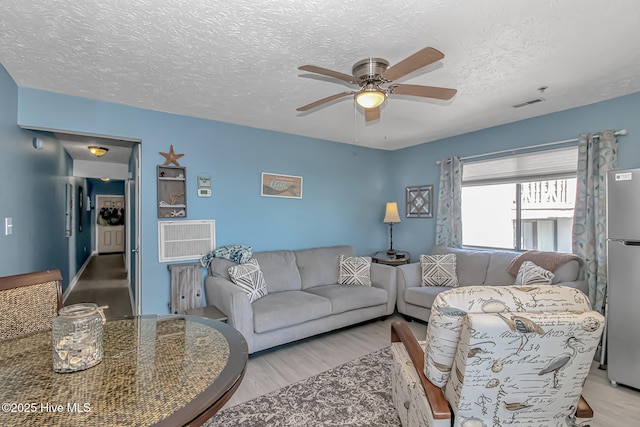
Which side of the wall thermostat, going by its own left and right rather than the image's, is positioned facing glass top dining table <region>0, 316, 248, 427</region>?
front

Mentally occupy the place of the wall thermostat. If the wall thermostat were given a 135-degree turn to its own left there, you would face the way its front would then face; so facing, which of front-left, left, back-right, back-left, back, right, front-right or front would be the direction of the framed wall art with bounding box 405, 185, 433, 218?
front-right

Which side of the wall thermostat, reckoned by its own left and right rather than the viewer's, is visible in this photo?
front

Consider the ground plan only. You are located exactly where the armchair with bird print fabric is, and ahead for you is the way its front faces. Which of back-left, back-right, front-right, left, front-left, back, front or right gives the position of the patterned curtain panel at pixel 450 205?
front-right

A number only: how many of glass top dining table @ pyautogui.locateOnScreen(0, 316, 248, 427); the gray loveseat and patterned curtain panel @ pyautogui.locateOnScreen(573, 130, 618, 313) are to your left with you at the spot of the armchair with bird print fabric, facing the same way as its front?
1

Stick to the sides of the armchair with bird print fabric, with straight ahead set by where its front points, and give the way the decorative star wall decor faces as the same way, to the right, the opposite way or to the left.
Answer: the opposite way

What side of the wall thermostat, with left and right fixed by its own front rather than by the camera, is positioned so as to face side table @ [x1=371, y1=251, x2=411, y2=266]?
left

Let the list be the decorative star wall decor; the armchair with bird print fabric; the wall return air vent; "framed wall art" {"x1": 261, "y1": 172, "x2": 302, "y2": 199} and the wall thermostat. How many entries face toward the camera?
4

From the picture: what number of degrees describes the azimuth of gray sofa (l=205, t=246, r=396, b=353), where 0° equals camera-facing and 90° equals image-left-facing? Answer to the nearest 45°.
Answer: approximately 315°

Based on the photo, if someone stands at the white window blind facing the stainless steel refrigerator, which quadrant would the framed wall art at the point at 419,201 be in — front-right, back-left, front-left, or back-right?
back-right

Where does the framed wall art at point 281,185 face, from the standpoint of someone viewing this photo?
facing the viewer
